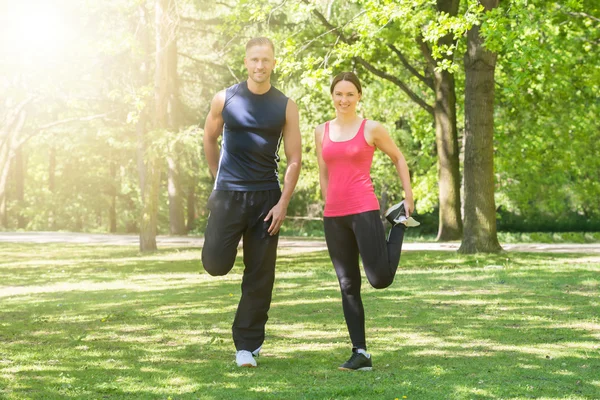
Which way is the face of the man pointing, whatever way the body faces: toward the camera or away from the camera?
toward the camera

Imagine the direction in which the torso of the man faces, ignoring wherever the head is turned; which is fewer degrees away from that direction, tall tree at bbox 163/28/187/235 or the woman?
the woman

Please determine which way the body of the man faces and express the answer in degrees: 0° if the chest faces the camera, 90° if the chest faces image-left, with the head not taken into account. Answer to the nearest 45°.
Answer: approximately 0°

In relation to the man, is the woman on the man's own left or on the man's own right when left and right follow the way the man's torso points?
on the man's own left

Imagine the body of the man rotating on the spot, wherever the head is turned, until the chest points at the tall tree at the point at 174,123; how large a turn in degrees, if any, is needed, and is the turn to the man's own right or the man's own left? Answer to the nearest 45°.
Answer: approximately 180°

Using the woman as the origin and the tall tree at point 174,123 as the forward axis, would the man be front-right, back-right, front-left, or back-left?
front-left

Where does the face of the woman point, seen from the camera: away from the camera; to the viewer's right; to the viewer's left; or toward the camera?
toward the camera
